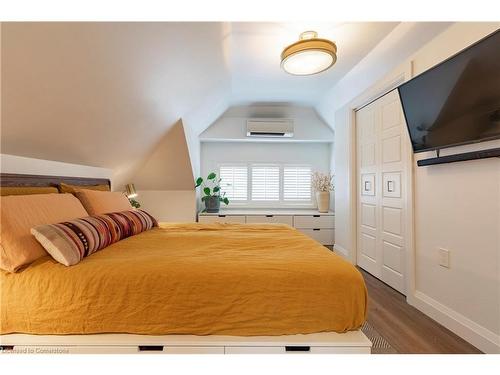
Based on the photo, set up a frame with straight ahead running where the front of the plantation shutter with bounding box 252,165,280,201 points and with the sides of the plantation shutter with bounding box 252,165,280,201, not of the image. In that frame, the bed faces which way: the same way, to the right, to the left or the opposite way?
to the left

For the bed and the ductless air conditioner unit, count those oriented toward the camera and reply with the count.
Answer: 1

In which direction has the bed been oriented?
to the viewer's right

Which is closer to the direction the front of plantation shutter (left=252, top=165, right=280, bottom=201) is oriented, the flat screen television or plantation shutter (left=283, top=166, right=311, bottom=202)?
the flat screen television

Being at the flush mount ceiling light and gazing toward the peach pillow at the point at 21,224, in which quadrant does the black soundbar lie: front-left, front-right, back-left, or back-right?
back-left
